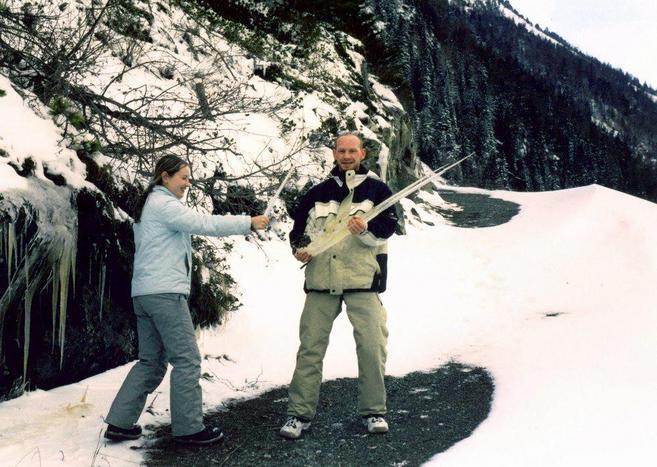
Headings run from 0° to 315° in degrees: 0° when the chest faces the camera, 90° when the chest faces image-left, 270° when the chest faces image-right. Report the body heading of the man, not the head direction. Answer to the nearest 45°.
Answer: approximately 0°

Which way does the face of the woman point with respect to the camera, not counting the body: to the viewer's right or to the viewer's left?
to the viewer's right

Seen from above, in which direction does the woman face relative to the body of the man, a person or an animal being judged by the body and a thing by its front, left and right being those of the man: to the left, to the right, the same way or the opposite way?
to the left

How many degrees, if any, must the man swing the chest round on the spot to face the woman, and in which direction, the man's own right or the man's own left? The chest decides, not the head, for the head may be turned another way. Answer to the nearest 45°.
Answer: approximately 90° to the man's own right

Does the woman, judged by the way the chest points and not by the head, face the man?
yes

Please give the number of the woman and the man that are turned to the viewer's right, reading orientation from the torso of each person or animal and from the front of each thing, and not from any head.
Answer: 1

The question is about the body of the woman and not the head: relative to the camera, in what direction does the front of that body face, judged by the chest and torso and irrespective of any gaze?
to the viewer's right
